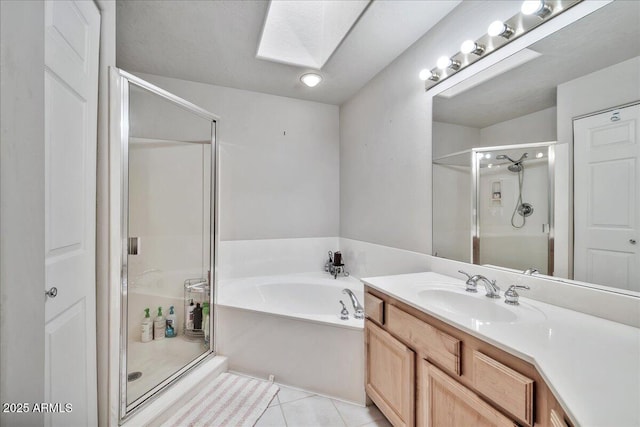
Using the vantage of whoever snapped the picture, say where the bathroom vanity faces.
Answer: facing the viewer and to the left of the viewer

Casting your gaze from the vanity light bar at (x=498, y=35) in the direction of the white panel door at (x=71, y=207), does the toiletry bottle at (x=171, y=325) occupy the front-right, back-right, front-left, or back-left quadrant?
front-right

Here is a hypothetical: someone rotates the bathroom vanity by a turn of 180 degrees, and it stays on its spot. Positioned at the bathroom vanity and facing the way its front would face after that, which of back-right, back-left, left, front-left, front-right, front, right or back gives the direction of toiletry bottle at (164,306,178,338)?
back-left

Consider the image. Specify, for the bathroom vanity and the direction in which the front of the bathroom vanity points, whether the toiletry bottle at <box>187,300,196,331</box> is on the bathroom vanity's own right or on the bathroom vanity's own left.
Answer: on the bathroom vanity's own right

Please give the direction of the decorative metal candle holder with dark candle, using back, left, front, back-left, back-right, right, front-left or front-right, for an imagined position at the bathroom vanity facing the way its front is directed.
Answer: right

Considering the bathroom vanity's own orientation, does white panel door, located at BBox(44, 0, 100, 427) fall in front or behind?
in front

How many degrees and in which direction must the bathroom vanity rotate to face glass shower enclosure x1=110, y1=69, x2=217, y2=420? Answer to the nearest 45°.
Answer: approximately 45° to its right

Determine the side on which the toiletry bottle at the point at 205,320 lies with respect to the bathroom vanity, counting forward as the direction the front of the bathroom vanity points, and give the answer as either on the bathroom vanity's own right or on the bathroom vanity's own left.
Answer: on the bathroom vanity's own right

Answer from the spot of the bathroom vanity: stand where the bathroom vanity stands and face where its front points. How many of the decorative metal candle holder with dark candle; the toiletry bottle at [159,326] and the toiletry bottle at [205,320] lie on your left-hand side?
0
